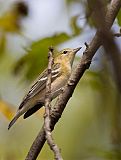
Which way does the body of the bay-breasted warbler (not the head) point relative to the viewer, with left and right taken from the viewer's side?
facing to the right of the viewer
